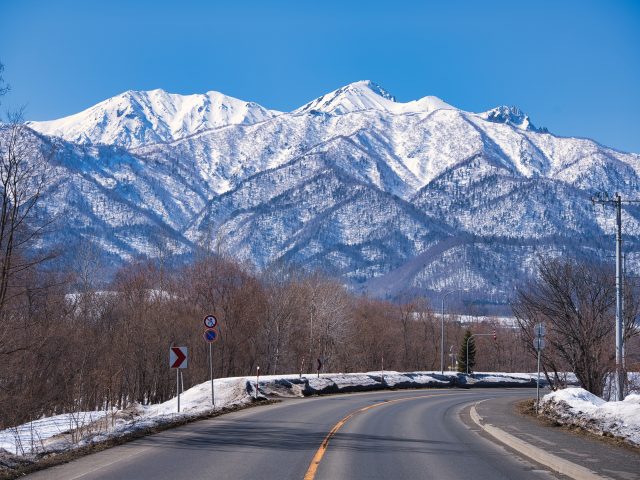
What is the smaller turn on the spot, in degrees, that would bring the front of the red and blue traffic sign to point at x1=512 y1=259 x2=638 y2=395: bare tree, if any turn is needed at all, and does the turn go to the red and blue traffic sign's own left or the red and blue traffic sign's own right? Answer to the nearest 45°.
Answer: approximately 90° to the red and blue traffic sign's own left

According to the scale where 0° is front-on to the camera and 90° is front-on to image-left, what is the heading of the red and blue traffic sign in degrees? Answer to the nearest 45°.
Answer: approximately 0°
